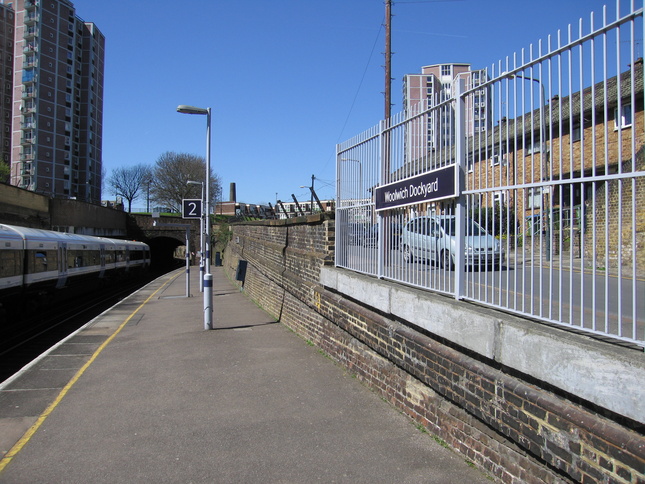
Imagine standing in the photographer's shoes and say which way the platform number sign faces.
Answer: facing the viewer

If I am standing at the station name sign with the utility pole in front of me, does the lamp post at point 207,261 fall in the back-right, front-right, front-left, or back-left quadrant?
front-left

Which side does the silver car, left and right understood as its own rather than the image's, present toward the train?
back

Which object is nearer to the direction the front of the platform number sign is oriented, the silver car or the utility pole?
the silver car

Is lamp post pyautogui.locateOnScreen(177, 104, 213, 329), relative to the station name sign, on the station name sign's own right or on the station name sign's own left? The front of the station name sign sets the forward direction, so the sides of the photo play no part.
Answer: on the station name sign's own right

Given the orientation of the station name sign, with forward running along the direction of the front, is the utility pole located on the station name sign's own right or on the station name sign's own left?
on the station name sign's own right

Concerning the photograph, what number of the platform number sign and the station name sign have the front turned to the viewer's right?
0

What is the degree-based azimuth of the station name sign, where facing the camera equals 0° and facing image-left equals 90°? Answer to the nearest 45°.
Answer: approximately 45°

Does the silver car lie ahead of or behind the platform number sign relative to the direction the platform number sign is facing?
ahead

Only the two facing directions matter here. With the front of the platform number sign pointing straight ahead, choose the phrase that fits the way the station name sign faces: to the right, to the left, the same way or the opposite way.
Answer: to the right

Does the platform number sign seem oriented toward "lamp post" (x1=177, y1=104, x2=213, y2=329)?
yes

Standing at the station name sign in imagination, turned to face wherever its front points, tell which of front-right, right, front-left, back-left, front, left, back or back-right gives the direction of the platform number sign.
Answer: right
